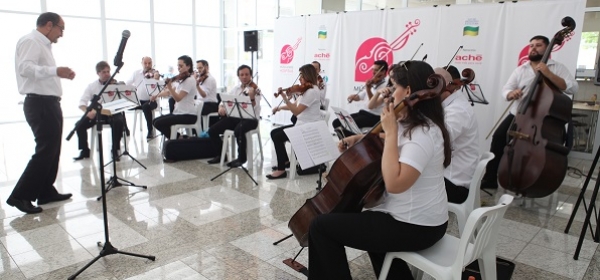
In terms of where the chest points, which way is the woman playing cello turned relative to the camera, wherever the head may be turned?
to the viewer's left

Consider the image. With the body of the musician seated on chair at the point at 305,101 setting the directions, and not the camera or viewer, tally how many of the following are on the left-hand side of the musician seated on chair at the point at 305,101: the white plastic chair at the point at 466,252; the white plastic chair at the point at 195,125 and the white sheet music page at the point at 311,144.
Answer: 2

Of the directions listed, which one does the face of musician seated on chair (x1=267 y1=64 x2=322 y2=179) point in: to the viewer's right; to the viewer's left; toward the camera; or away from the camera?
to the viewer's left

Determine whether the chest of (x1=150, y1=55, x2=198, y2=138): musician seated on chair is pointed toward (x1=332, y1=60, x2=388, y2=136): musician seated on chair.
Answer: no

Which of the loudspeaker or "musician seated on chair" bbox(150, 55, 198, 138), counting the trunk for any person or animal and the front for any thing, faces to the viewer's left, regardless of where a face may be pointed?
the musician seated on chair

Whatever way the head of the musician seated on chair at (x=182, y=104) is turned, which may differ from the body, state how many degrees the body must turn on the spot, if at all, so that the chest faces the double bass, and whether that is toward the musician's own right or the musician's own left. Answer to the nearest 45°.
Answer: approximately 135° to the musician's own left

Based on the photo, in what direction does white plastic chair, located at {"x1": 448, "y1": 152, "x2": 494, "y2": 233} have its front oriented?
to the viewer's left

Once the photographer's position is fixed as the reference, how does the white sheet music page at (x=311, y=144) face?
facing the viewer and to the right of the viewer

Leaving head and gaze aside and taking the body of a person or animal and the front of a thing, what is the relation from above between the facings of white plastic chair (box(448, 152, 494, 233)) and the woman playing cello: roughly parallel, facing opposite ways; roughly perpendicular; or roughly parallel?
roughly parallel

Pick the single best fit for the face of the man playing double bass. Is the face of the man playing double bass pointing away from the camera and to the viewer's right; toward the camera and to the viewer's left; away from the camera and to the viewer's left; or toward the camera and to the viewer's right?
toward the camera and to the viewer's left

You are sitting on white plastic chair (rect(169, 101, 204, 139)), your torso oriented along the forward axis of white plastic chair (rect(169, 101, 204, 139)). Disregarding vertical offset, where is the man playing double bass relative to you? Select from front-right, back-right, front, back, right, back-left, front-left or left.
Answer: back-left

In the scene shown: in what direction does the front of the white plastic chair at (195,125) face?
to the viewer's left

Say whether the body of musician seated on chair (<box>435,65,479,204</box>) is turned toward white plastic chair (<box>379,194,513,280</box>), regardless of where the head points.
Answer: no

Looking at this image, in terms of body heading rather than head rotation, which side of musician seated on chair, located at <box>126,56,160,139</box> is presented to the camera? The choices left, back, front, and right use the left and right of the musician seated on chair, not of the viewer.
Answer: front

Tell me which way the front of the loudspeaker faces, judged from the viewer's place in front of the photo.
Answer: facing the viewer
